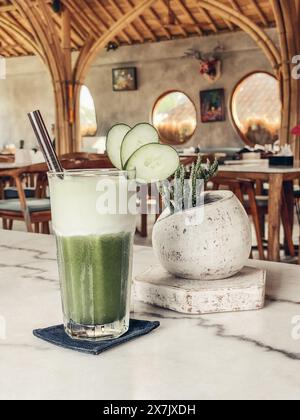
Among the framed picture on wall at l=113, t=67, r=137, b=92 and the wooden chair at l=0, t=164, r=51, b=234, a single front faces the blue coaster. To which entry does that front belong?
the framed picture on wall

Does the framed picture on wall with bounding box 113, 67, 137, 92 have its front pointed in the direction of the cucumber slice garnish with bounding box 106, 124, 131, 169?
yes

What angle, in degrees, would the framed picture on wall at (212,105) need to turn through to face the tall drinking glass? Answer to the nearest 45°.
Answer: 0° — it already faces it

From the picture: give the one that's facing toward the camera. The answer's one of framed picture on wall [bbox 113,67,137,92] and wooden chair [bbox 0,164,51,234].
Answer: the framed picture on wall

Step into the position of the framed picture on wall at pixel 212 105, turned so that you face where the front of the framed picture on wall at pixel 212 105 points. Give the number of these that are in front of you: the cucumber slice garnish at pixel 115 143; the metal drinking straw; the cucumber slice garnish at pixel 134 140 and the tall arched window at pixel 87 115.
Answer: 3

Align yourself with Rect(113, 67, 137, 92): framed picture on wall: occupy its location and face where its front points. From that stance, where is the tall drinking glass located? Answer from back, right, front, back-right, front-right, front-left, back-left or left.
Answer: front

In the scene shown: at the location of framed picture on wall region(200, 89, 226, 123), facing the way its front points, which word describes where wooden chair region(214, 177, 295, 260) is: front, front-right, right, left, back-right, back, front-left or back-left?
front

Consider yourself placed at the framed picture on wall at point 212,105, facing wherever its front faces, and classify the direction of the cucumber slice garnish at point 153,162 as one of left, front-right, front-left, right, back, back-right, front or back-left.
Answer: front

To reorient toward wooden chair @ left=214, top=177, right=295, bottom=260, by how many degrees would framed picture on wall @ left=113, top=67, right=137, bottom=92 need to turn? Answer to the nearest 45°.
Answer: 0° — it already faces it

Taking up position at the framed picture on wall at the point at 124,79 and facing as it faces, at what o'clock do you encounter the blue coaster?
The blue coaster is roughly at 12 o'clock from the framed picture on wall.

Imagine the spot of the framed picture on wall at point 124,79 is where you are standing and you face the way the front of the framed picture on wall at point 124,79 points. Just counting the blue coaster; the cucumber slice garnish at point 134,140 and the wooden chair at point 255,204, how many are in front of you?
3

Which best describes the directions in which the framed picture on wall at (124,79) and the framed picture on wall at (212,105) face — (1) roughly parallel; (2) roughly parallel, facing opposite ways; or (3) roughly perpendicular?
roughly parallel

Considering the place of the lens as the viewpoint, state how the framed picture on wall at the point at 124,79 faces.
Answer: facing the viewer

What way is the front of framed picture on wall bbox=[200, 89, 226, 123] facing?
toward the camera

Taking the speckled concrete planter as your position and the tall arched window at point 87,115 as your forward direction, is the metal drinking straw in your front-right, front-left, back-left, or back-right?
back-left

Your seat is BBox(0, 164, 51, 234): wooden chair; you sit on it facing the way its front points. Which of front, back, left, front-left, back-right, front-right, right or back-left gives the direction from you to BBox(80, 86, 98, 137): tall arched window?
front-right

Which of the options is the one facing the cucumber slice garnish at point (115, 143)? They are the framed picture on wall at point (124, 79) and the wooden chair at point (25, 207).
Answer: the framed picture on wall

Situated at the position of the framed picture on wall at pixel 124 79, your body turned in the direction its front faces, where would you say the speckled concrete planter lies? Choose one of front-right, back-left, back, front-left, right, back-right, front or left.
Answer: front

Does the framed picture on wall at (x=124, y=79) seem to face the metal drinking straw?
yes
